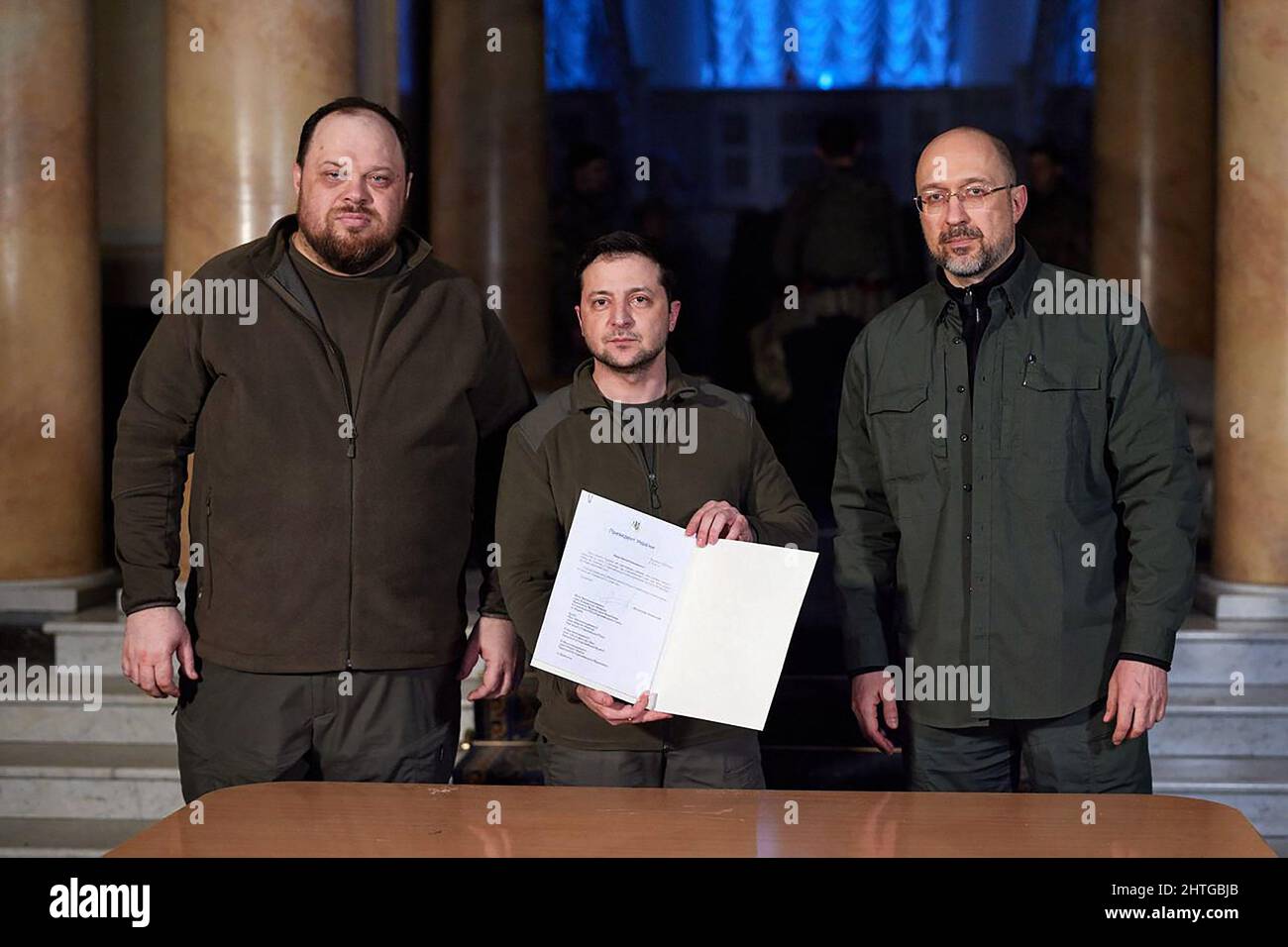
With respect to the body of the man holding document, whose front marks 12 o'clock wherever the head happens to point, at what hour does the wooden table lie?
The wooden table is roughly at 12 o'clock from the man holding document.

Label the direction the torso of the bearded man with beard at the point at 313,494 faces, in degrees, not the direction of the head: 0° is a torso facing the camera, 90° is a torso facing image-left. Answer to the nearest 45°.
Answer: approximately 0°

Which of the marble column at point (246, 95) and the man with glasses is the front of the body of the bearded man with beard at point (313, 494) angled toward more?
the man with glasses

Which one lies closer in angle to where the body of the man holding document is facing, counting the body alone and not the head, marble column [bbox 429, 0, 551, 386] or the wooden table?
the wooden table

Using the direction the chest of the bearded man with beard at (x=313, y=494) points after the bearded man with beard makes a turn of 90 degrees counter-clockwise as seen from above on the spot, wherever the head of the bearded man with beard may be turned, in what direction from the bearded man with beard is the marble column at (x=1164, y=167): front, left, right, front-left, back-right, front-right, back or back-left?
front-left
